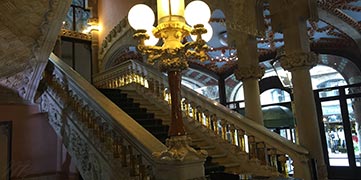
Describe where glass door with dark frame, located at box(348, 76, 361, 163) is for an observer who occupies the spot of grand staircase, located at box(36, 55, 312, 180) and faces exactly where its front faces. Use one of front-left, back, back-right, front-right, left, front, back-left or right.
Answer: left

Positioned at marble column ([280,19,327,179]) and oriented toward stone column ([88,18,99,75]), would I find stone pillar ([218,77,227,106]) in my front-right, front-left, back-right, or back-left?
front-right

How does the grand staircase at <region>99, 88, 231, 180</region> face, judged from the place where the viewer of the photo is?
facing the viewer and to the right of the viewer

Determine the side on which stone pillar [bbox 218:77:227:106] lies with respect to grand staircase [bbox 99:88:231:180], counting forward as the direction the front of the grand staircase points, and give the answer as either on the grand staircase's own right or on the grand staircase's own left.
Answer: on the grand staircase's own left

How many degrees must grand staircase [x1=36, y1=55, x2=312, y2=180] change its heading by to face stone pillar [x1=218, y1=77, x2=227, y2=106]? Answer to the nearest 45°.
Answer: approximately 135° to its left

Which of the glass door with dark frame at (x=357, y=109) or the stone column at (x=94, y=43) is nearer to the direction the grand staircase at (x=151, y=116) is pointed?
the glass door with dark frame

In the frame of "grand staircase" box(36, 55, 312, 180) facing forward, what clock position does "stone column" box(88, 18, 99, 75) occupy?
The stone column is roughly at 7 o'clock from the grand staircase.
